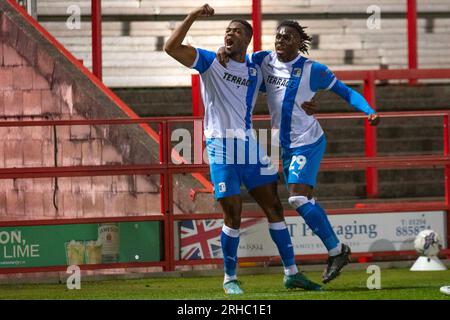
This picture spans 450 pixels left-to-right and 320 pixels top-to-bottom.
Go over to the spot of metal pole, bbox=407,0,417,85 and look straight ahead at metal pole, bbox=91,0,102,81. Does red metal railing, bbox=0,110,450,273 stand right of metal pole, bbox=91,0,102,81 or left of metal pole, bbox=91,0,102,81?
left

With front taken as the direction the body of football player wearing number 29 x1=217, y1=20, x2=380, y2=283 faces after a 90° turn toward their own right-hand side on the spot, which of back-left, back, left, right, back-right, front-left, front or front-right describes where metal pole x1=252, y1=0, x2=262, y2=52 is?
front-right

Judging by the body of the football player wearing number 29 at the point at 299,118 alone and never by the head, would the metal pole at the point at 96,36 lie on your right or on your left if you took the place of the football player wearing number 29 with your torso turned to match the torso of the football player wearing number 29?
on your right

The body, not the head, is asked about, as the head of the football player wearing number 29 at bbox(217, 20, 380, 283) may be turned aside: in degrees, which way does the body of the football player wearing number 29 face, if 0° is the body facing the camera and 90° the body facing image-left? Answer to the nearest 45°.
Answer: approximately 45°

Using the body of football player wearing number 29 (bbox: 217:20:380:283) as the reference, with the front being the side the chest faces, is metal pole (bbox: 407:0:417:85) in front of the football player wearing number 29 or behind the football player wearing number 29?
behind

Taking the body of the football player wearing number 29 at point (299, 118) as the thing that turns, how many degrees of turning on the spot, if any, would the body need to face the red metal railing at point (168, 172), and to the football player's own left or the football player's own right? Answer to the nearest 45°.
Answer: approximately 90° to the football player's own right
